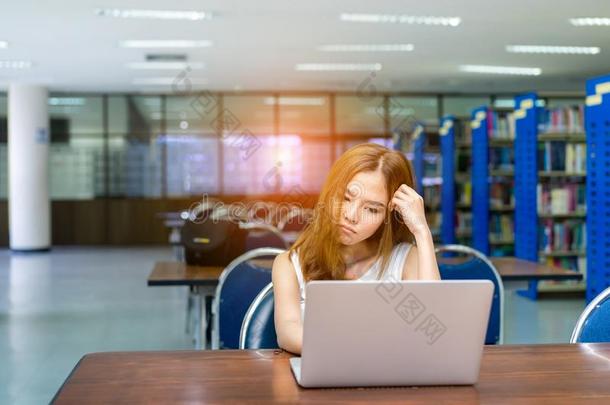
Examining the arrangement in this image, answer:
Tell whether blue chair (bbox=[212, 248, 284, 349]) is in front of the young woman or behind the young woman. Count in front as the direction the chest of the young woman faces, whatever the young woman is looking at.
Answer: behind

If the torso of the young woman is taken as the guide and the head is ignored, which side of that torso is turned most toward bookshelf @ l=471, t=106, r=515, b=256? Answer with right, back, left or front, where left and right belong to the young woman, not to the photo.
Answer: back

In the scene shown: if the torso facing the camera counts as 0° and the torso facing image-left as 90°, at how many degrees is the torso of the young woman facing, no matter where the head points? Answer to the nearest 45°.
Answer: approximately 0°
